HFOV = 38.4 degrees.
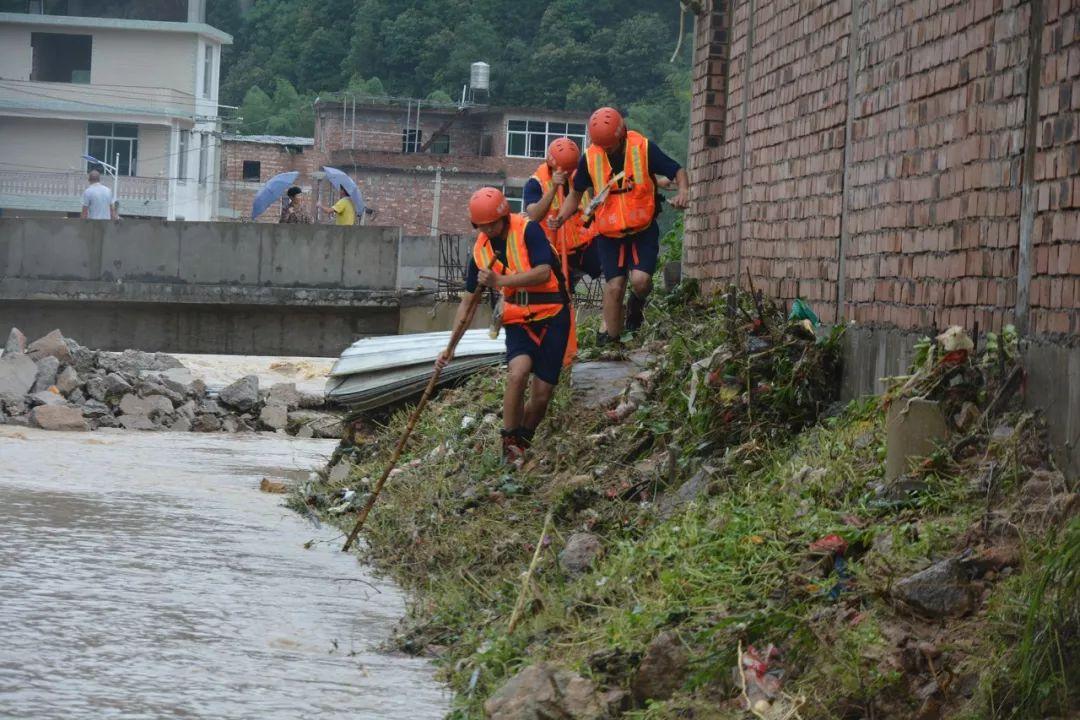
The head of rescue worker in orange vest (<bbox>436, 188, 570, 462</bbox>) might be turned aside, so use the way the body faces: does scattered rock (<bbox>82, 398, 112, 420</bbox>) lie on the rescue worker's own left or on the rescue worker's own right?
on the rescue worker's own right

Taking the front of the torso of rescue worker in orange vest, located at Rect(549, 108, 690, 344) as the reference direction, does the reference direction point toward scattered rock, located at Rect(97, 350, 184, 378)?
no

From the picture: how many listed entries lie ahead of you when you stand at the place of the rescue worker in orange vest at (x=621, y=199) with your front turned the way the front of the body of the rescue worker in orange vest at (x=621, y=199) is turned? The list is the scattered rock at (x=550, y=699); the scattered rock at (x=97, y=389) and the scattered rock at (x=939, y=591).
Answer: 2

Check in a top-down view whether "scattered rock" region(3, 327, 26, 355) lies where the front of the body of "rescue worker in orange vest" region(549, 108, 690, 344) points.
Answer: no

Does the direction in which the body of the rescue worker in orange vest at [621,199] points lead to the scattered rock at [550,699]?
yes

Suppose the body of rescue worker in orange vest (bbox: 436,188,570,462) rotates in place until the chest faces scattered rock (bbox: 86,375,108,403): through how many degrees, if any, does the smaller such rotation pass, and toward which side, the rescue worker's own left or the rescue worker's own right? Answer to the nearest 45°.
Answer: approximately 90° to the rescue worker's own right

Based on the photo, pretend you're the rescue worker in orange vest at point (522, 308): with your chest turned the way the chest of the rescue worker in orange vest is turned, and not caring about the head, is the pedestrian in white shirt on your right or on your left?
on your right

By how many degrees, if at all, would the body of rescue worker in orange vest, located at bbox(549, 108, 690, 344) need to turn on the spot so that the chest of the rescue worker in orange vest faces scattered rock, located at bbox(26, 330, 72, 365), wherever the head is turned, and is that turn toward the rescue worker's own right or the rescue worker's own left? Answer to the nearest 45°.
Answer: approximately 135° to the rescue worker's own right

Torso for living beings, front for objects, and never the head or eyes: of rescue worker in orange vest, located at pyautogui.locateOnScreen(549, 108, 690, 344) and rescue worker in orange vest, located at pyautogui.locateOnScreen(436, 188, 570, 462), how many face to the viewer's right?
0

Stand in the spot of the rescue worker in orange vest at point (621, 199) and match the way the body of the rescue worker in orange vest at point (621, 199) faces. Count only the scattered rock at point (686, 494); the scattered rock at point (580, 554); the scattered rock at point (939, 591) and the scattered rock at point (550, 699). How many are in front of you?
4

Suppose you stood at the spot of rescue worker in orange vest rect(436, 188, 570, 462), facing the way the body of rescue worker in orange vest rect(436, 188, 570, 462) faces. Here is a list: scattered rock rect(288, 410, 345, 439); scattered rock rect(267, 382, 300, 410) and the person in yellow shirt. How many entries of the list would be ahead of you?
0

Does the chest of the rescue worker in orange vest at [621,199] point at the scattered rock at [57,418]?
no

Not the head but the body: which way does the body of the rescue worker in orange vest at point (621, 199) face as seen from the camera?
toward the camera

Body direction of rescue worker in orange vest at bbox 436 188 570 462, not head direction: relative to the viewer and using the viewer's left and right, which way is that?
facing the viewer and to the left of the viewer

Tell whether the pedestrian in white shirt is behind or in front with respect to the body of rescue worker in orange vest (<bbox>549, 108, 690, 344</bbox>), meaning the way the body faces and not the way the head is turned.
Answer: behind
